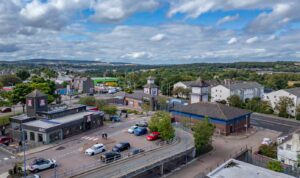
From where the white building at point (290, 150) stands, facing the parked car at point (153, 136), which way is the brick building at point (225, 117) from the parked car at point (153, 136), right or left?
right

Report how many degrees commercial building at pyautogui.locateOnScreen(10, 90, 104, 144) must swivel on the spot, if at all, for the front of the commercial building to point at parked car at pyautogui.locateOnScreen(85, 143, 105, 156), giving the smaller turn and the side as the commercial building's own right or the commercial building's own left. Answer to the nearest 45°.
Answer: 0° — it already faces it

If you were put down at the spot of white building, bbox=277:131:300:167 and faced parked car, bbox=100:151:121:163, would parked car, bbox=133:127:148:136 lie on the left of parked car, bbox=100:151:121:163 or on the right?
right

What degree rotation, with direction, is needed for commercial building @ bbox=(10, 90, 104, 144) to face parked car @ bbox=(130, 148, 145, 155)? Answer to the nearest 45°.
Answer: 0° — it already faces it

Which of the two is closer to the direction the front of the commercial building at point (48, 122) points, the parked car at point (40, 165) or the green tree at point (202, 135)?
the green tree

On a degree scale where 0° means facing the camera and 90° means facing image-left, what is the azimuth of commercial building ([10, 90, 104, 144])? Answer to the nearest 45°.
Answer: approximately 315°

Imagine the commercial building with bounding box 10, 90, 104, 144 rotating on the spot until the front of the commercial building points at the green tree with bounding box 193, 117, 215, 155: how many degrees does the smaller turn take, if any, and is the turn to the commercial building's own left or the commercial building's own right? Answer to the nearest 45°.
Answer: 0° — it already faces it

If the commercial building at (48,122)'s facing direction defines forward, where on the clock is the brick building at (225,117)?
The brick building is roughly at 11 o'clock from the commercial building.

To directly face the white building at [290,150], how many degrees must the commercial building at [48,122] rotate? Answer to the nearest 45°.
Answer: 0° — it already faces it
